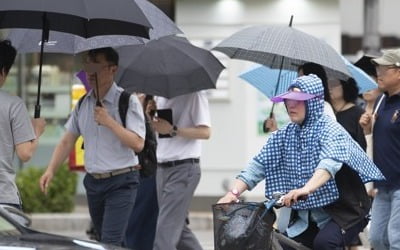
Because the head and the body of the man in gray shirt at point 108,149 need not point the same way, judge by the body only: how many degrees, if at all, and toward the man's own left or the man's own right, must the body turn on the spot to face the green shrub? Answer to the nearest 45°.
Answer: approximately 135° to the man's own right

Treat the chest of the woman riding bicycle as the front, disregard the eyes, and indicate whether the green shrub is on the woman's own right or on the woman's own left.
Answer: on the woman's own right

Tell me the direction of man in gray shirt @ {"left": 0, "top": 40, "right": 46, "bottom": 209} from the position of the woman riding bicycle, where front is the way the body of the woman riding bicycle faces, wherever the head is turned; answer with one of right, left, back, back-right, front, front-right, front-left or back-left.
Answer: front-right
